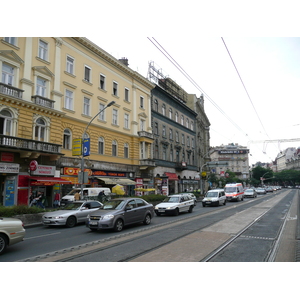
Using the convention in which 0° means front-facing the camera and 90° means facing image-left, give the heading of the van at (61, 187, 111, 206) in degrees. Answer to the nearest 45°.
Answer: approximately 45°

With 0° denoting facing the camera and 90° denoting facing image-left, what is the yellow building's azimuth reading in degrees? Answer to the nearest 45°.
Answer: approximately 315°

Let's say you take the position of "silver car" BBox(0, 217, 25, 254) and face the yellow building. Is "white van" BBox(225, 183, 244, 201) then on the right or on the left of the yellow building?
right

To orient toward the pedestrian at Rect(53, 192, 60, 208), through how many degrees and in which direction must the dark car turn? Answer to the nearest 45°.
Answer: approximately 90° to its right

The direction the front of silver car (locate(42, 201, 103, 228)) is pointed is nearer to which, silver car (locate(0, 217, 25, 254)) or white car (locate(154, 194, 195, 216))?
the silver car

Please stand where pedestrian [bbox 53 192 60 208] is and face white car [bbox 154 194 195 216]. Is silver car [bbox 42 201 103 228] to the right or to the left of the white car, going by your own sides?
right

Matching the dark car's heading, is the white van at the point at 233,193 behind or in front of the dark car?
behind

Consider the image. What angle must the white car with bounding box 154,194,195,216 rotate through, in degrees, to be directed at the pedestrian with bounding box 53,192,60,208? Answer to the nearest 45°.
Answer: approximately 45° to its right

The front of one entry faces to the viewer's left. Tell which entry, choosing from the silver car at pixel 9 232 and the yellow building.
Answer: the silver car

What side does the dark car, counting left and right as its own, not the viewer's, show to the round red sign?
right

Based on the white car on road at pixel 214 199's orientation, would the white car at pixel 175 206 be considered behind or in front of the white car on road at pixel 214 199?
in front
